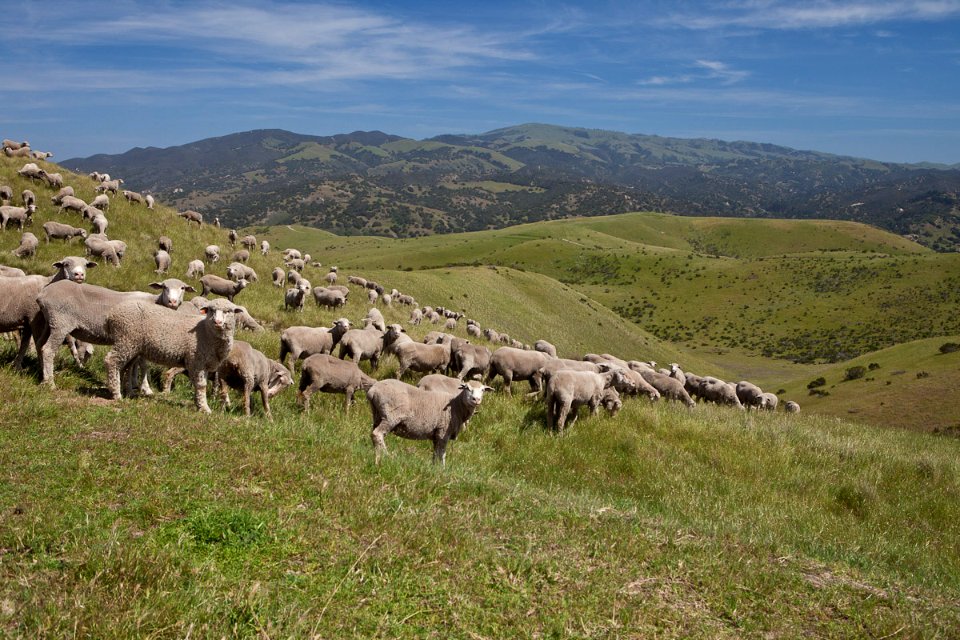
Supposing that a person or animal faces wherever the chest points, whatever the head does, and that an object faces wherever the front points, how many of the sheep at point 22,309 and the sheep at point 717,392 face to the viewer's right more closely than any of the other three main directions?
2

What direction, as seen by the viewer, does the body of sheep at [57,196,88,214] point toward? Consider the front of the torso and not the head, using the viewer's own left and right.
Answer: facing to the right of the viewer

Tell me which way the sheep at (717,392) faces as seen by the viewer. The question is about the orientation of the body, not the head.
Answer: to the viewer's right

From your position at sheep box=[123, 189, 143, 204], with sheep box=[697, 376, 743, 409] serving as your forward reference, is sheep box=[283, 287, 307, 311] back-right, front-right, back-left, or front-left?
front-right

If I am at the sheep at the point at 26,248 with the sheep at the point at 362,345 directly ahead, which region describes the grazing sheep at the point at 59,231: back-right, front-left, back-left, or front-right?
back-left

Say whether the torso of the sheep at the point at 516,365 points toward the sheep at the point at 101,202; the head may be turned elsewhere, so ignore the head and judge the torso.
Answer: no

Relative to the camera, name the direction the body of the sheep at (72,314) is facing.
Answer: to the viewer's right

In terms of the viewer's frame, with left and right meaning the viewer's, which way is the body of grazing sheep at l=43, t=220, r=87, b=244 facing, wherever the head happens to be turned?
facing to the right of the viewer

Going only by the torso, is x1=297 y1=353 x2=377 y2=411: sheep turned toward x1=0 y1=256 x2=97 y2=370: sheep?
no

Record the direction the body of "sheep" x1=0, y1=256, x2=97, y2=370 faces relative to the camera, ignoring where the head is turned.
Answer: to the viewer's right
